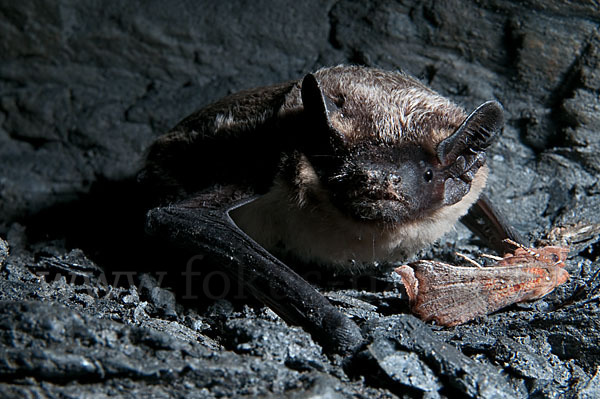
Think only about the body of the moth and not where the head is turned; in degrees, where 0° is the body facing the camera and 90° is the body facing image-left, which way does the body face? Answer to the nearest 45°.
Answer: approximately 270°

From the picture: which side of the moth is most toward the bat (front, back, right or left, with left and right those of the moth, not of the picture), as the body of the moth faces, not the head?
back
